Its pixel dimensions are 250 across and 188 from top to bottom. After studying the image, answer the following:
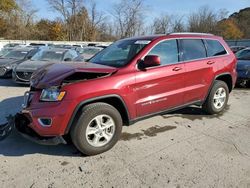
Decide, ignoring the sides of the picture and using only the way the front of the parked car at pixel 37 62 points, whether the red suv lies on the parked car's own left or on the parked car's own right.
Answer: on the parked car's own left

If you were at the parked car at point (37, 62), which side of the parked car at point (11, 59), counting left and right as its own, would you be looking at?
left

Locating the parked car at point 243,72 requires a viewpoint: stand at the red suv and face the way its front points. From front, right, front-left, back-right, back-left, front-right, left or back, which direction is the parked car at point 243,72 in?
back

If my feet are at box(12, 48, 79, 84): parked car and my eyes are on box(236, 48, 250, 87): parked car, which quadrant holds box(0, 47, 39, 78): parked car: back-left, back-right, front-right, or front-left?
back-left

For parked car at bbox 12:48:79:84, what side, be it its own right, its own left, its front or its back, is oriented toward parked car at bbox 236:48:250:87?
left

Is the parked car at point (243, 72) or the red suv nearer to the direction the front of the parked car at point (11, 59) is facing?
the red suv

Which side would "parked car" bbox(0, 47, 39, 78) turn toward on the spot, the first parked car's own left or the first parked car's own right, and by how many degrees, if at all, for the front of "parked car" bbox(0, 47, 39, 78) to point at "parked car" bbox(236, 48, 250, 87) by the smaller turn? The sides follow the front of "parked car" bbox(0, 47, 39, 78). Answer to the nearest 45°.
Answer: approximately 90° to the first parked car's own left

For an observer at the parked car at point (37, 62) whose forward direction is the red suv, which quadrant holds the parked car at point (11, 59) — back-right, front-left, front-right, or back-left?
back-right

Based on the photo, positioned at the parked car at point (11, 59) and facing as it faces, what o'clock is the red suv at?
The red suv is roughly at 10 o'clock from the parked car.

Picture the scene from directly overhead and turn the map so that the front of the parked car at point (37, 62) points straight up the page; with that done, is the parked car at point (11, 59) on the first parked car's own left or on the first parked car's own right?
on the first parked car's own right
